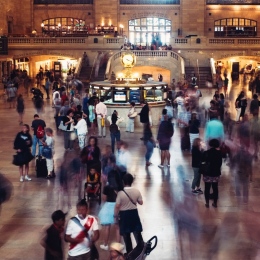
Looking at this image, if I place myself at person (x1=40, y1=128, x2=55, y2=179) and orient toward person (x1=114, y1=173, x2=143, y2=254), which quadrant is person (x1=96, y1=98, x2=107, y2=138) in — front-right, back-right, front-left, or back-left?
back-left

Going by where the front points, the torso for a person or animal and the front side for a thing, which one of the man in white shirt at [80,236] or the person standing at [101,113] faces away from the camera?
the person standing

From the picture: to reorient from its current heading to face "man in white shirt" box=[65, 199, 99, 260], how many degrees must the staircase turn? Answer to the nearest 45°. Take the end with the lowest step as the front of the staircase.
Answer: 0° — it already faces them

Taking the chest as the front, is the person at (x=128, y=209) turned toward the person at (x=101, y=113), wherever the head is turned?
yes

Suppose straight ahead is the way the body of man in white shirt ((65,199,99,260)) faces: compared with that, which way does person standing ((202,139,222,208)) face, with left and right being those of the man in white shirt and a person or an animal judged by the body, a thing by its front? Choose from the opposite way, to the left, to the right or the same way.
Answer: the opposite way

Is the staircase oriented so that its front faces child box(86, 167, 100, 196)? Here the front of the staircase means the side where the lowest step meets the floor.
yes

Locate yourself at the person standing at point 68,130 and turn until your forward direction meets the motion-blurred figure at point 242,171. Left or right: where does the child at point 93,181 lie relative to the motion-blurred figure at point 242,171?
right

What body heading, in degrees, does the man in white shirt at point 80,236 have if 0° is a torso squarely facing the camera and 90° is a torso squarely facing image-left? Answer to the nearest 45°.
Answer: approximately 0°

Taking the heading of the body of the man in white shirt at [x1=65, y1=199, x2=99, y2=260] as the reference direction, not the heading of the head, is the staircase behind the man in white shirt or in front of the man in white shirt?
behind

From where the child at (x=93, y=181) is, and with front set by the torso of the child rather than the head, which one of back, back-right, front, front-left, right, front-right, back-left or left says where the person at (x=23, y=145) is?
back-right
